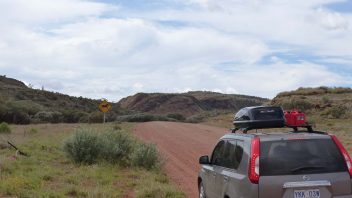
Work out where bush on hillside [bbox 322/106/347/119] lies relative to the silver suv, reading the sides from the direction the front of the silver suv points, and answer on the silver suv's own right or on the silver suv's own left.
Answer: on the silver suv's own right

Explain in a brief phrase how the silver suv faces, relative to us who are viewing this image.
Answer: facing away from the viewer and to the left of the viewer

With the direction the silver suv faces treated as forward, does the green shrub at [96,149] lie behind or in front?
in front
